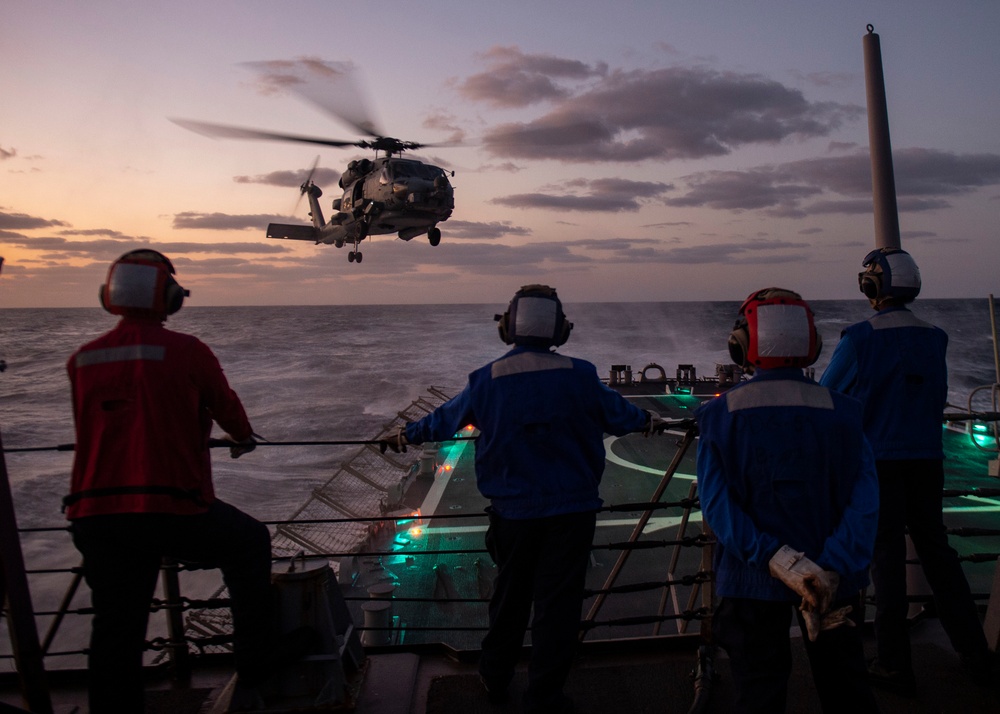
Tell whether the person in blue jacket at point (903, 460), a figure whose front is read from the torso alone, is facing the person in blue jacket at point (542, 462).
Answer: no

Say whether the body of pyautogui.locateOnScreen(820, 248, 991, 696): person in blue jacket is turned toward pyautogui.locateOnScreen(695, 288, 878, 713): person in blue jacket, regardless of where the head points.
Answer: no

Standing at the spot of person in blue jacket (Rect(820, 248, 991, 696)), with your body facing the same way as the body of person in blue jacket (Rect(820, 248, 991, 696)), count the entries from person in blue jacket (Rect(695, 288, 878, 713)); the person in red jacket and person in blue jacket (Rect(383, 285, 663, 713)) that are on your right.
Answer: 0

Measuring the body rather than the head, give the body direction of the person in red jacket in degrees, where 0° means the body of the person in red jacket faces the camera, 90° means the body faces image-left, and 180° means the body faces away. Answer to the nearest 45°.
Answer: approximately 225°

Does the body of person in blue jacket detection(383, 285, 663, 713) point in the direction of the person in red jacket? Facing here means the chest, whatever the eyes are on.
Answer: no

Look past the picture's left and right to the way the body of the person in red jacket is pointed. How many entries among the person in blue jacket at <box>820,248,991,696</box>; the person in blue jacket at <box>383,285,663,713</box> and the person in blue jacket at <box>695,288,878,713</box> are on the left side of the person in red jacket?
0

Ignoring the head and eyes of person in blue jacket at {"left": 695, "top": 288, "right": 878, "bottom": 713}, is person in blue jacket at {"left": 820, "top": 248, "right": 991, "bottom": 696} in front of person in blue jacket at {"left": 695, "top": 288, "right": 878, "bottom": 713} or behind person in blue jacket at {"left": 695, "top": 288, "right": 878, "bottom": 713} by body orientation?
in front

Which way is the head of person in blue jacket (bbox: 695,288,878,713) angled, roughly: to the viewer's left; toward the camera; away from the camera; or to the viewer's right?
away from the camera

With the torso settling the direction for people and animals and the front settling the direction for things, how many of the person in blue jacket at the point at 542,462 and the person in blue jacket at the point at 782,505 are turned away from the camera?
2

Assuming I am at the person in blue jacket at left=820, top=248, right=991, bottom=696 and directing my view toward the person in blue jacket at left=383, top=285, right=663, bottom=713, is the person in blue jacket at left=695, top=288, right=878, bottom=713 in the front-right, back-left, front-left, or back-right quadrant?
front-left

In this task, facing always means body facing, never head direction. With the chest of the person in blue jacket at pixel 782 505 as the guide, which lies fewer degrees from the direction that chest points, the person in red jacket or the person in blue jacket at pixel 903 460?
the person in blue jacket

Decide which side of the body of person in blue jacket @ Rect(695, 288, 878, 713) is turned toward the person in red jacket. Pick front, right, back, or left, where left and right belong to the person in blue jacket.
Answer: left

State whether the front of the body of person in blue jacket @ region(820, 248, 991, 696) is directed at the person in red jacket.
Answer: no

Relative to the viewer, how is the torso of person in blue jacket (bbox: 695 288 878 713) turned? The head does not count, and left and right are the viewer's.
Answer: facing away from the viewer

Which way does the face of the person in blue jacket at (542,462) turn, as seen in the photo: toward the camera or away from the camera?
away from the camera

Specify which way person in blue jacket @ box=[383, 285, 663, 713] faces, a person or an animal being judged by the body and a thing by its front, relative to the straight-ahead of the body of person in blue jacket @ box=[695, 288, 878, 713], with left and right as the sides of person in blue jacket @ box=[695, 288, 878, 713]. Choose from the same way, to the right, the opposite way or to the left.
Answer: the same way

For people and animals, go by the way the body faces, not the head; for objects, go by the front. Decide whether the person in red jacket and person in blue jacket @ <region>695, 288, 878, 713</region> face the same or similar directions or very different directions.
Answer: same or similar directions

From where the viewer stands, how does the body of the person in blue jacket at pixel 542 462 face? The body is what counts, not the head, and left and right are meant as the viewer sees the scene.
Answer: facing away from the viewer

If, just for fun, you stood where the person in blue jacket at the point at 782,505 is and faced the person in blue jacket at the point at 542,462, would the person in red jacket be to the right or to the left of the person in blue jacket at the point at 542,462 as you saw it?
left
